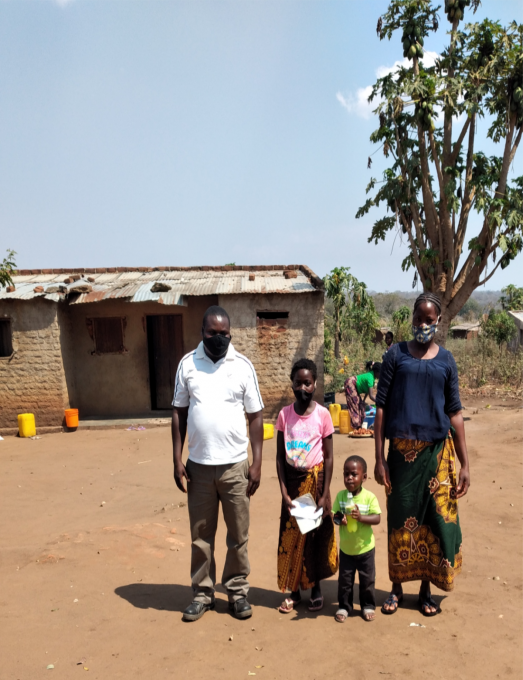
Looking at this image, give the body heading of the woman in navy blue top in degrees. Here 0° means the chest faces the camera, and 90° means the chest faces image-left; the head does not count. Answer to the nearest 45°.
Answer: approximately 0°

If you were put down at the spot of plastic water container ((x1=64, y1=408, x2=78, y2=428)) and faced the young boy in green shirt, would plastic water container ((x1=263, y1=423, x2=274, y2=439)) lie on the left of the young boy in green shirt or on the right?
left

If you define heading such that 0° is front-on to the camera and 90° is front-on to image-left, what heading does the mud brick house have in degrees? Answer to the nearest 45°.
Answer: approximately 0°

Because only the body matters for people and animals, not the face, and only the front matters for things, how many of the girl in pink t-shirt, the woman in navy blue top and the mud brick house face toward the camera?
3

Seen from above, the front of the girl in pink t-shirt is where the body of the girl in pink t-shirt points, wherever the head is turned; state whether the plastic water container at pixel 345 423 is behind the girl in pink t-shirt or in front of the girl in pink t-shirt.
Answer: behind

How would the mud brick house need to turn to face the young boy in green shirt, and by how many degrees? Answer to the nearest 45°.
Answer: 0° — it already faces them

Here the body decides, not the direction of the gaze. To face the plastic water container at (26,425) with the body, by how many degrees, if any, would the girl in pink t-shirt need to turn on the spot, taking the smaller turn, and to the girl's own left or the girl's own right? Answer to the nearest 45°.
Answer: approximately 135° to the girl's own right
